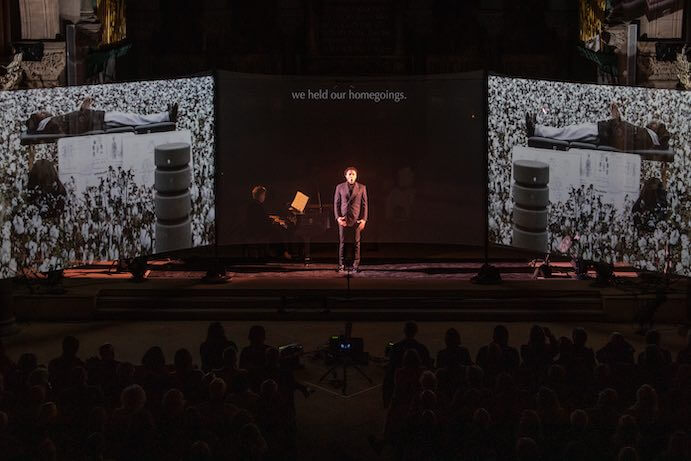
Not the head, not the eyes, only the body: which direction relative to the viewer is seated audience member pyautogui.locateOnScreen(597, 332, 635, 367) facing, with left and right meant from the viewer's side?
facing away from the viewer

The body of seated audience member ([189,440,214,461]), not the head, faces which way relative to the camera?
away from the camera

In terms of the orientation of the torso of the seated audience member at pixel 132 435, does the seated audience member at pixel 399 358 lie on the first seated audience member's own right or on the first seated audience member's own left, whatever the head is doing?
on the first seated audience member's own right

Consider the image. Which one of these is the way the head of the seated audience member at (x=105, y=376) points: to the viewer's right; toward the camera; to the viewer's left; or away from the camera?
away from the camera

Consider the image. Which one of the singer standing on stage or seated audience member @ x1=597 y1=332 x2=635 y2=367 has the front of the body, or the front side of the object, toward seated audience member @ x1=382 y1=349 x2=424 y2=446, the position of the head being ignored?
the singer standing on stage

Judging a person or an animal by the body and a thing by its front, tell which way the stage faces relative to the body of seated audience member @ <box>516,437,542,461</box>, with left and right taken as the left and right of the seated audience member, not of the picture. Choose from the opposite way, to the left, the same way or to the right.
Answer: the opposite way

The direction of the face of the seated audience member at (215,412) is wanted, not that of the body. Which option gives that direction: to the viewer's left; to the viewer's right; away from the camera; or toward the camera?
away from the camera

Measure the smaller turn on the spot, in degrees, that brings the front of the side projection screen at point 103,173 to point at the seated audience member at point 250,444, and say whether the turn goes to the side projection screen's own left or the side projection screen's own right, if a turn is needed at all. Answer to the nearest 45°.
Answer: approximately 45° to the side projection screen's own right

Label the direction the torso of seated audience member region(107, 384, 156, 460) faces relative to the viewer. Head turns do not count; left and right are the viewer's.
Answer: facing away from the viewer

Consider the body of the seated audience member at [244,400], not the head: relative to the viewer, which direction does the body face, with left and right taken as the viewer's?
facing away from the viewer

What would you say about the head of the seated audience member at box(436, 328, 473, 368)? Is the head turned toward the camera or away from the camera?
away from the camera
